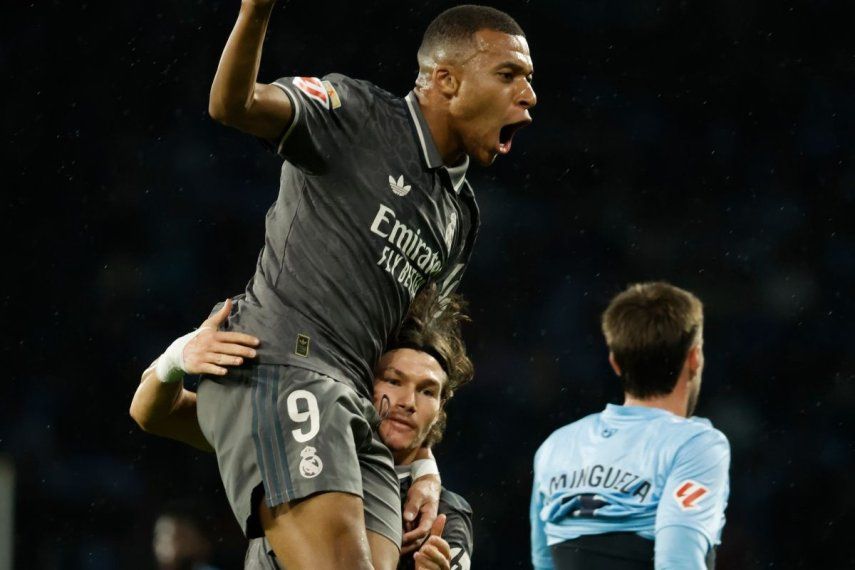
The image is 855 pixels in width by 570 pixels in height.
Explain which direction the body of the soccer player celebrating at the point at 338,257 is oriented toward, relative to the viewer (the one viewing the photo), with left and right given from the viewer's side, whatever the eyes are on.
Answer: facing the viewer and to the right of the viewer

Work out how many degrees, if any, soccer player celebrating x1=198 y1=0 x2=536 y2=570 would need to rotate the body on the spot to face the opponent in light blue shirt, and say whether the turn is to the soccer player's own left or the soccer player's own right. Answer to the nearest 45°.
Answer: approximately 90° to the soccer player's own left

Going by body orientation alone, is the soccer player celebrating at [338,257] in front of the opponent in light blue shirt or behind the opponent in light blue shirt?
behind

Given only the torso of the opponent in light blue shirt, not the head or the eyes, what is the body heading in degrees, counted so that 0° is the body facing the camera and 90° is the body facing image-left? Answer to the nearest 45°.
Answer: approximately 225°

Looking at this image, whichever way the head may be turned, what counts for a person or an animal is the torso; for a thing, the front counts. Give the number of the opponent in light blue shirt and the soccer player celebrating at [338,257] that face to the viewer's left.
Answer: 0

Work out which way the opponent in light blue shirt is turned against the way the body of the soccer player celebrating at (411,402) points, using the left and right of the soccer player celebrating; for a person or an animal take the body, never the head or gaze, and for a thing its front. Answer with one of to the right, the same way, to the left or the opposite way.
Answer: the opposite way
